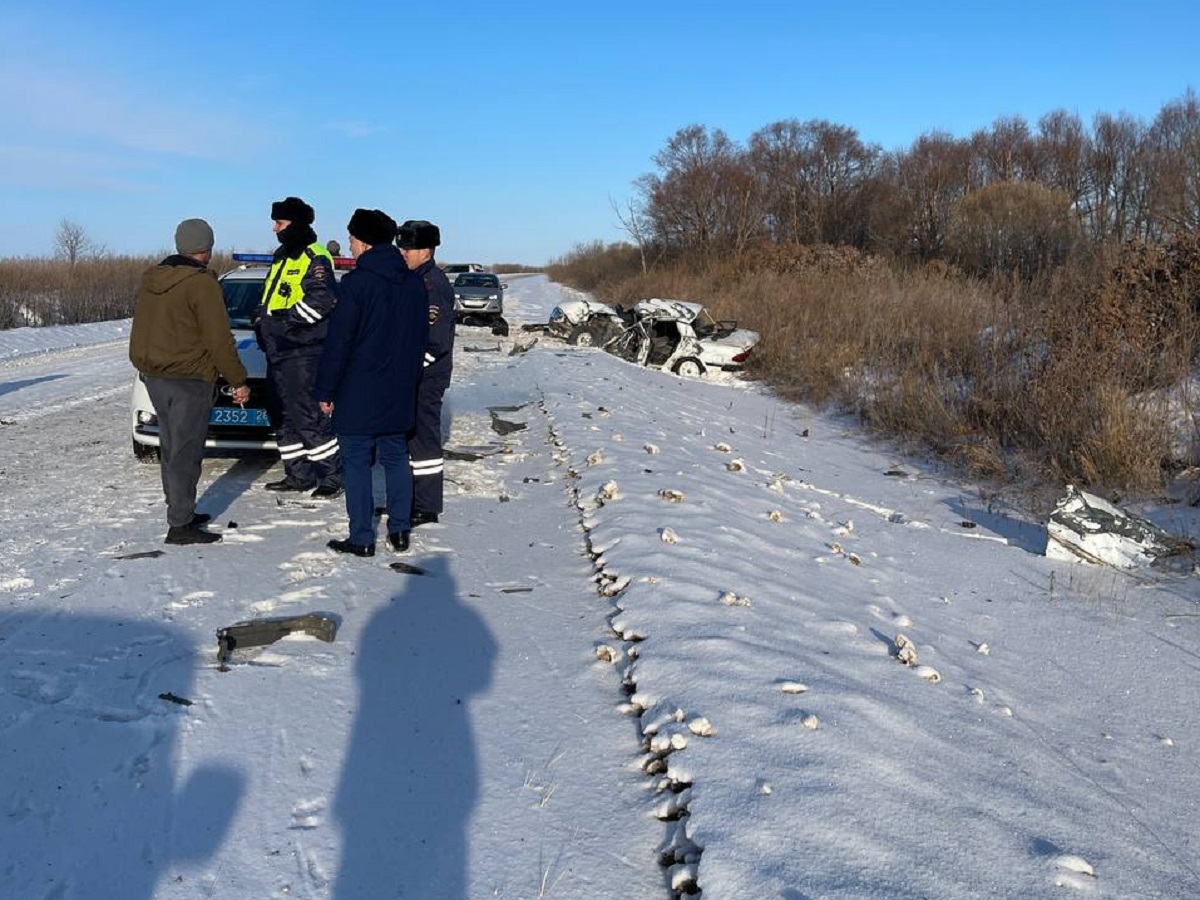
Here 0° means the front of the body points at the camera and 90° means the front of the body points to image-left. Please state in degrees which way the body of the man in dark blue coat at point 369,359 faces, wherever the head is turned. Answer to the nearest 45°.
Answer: approximately 135°

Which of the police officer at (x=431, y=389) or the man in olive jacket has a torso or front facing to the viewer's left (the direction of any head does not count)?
the police officer

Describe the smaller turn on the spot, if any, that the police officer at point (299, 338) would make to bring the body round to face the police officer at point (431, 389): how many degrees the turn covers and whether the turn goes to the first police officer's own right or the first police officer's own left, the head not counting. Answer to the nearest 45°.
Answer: approximately 90° to the first police officer's own left

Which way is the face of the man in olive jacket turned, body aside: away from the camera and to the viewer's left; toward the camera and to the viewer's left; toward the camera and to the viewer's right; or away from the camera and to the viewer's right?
away from the camera and to the viewer's right

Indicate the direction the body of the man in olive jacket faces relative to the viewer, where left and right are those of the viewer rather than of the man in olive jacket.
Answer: facing away from the viewer and to the right of the viewer

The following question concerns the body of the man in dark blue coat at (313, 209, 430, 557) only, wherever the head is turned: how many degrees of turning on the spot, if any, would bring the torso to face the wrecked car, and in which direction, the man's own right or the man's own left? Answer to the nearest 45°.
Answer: approximately 90° to the man's own right

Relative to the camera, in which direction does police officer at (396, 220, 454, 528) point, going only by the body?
to the viewer's left

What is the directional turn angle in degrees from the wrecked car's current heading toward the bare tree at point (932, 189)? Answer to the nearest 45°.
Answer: approximately 90° to its right

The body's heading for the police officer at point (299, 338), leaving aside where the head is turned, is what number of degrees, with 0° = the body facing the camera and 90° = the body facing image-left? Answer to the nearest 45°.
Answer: approximately 45°

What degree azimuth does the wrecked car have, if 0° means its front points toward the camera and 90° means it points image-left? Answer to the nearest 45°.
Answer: approximately 135°

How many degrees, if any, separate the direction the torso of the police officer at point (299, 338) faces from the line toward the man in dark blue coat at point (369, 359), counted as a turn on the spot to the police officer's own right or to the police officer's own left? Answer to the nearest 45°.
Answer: approximately 45° to the police officer's own left
